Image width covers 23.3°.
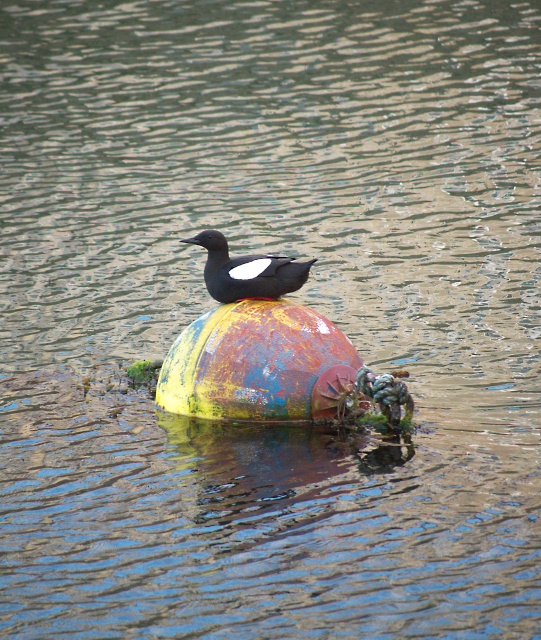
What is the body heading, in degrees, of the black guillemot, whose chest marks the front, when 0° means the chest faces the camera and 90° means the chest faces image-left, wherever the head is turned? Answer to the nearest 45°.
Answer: approximately 90°

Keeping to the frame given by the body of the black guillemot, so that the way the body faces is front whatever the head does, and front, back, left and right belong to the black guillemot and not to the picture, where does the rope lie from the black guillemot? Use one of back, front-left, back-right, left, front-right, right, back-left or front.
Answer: back-left
